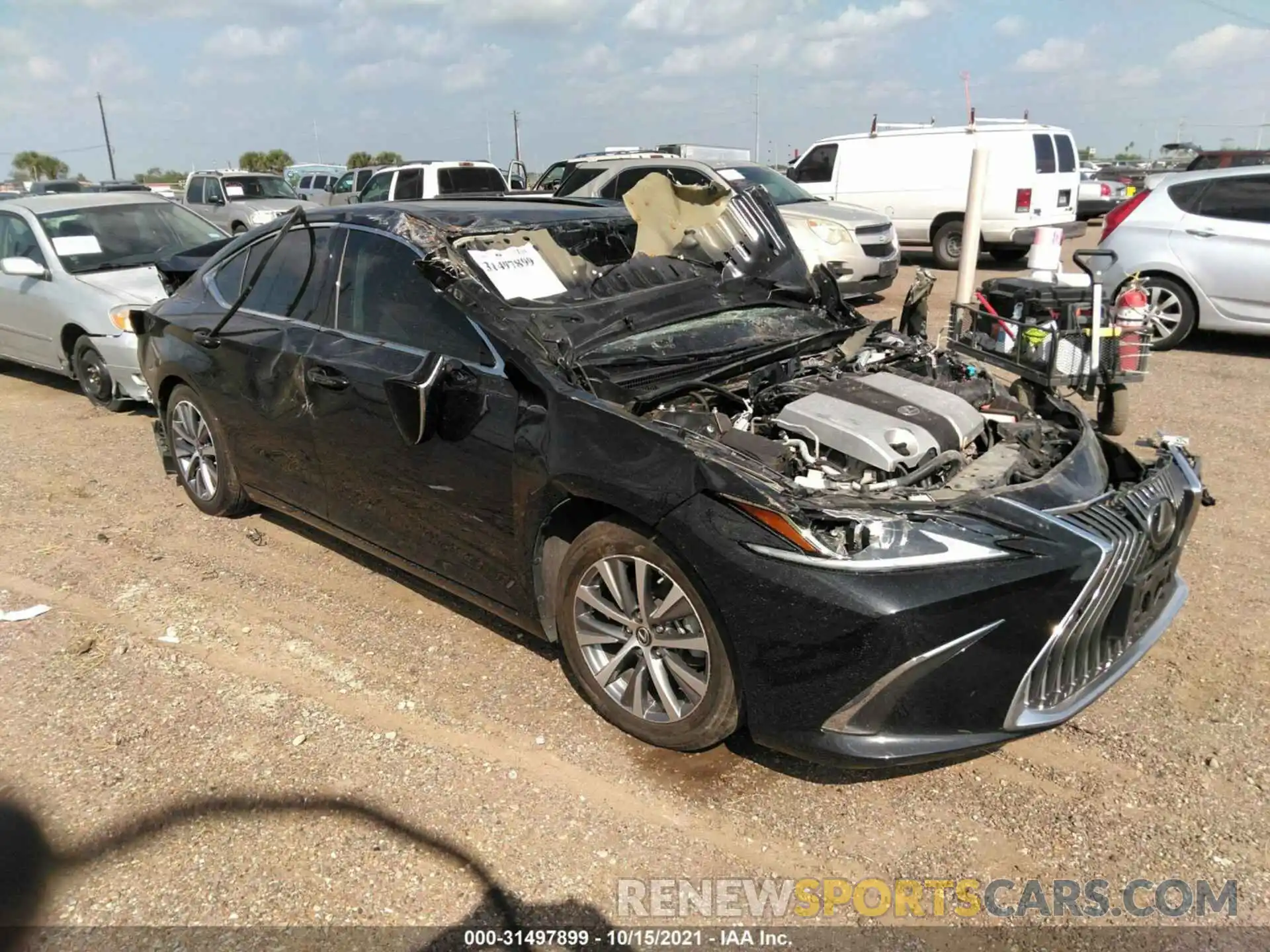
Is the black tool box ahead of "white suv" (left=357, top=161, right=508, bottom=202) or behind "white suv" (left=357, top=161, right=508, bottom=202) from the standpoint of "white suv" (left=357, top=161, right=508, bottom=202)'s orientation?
behind

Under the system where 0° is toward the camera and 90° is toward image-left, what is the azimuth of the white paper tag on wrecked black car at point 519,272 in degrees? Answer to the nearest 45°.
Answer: approximately 315°

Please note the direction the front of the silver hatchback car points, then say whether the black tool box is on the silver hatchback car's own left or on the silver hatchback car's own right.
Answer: on the silver hatchback car's own right

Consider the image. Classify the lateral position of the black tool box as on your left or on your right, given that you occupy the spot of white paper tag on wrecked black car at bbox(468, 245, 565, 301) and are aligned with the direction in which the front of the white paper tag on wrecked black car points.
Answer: on your left

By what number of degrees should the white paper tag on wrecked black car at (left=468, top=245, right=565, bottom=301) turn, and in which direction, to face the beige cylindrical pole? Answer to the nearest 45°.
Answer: approximately 90° to its left

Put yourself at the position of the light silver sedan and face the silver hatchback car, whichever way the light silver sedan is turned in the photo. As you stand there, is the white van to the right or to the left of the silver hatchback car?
left

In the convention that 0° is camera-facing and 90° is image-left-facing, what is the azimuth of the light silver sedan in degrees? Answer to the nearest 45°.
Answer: approximately 315°

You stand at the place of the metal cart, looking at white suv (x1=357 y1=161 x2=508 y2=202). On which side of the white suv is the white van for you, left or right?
right

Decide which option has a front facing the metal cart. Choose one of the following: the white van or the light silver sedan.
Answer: the light silver sedan

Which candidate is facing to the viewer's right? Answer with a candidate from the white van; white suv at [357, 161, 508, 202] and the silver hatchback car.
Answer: the silver hatchback car

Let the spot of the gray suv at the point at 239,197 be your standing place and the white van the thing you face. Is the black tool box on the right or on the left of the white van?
right

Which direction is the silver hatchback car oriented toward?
to the viewer's right

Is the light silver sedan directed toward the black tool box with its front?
yes
